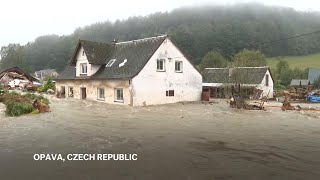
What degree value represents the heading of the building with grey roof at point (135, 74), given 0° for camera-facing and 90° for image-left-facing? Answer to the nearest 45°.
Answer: approximately 45°

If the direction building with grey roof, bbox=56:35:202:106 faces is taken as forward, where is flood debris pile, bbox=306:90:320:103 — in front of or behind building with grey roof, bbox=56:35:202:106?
behind
